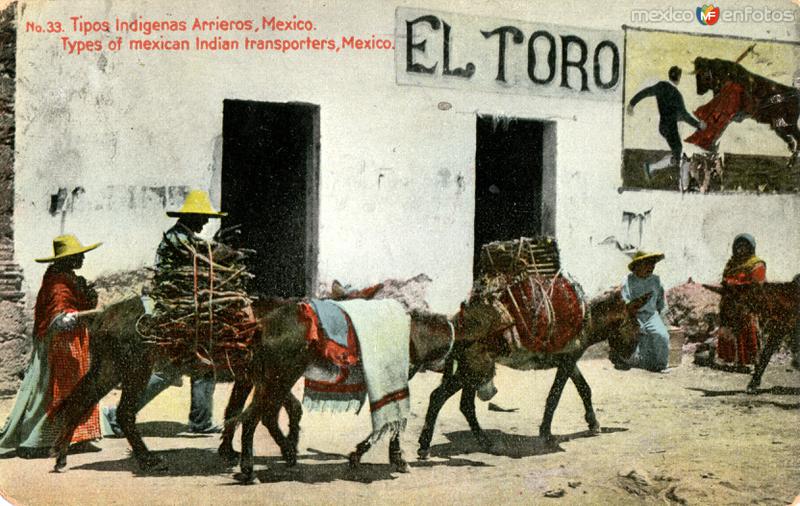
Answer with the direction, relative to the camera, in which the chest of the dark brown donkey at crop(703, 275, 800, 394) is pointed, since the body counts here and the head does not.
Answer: to the viewer's left

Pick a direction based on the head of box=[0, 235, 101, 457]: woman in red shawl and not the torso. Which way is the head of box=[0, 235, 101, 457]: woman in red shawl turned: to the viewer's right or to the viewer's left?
to the viewer's right

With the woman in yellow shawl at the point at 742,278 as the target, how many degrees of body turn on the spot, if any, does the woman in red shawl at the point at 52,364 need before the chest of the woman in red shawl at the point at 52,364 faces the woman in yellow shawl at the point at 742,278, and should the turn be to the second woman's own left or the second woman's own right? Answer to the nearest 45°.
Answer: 0° — they already face them

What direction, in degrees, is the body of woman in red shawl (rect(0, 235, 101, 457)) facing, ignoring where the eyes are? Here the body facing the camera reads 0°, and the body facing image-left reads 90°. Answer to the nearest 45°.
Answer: approximately 270°

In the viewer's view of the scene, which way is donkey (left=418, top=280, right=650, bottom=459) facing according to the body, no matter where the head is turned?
to the viewer's right

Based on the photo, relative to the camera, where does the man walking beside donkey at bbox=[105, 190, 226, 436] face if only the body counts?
to the viewer's right

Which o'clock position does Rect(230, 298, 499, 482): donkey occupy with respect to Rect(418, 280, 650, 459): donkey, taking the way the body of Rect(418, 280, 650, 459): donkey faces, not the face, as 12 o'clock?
Rect(230, 298, 499, 482): donkey is roughly at 5 o'clock from Rect(418, 280, 650, 459): donkey.

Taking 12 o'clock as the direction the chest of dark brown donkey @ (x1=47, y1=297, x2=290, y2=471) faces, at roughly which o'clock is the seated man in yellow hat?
The seated man in yellow hat is roughly at 12 o'clock from the dark brown donkey.

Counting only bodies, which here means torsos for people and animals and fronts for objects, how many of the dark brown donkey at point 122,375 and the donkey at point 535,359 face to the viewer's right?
2

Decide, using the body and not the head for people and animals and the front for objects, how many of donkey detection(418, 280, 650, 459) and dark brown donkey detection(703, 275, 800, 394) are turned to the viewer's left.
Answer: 1

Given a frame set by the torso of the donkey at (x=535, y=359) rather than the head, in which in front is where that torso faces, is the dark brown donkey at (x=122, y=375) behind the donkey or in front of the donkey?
behind

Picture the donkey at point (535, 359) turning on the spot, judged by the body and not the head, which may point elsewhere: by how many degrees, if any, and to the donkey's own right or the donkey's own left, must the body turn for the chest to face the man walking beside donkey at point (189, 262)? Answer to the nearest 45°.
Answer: approximately 180°
